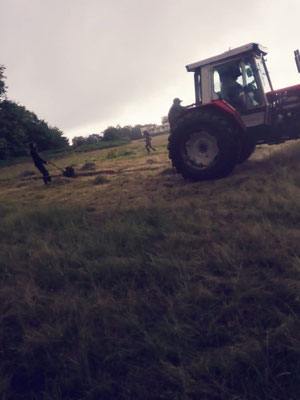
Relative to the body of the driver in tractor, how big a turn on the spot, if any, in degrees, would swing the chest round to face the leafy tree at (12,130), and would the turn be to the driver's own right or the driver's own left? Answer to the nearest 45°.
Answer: approximately 135° to the driver's own left

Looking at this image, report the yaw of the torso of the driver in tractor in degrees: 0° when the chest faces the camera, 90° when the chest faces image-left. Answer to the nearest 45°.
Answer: approximately 270°
